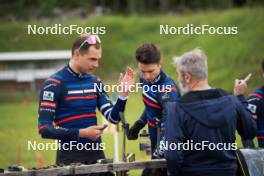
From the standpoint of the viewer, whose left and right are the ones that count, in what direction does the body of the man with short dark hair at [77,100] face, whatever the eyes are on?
facing the viewer and to the right of the viewer

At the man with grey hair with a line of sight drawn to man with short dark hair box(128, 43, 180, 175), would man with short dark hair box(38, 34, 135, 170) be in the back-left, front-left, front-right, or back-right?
front-left

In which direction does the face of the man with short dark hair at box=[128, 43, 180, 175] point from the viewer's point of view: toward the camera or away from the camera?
toward the camera

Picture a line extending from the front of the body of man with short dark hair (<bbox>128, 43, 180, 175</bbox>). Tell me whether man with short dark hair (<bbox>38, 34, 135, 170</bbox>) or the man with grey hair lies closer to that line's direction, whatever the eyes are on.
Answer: the man with short dark hair

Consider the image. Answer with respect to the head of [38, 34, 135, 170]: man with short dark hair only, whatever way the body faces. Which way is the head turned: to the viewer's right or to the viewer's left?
to the viewer's right

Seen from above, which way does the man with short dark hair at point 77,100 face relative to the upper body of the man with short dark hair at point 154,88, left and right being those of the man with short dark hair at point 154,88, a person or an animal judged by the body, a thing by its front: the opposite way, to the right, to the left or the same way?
to the left

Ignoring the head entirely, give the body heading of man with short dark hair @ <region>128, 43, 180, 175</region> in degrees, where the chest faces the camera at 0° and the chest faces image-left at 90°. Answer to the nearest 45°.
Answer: approximately 45°

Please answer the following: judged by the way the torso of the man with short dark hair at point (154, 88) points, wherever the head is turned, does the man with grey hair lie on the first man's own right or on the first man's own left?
on the first man's own left

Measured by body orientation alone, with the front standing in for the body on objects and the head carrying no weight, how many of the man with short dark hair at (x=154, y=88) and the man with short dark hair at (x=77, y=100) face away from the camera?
0

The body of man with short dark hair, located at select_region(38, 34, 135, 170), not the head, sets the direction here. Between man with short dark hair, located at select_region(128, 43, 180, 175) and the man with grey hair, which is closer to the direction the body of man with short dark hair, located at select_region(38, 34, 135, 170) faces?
the man with grey hair

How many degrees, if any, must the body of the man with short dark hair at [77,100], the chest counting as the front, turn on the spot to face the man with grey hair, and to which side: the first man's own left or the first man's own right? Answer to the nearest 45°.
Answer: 0° — they already face them

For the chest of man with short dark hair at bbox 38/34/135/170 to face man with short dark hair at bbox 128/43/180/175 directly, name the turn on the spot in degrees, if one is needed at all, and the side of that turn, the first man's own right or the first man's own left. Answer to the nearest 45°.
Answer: approximately 45° to the first man's own left
